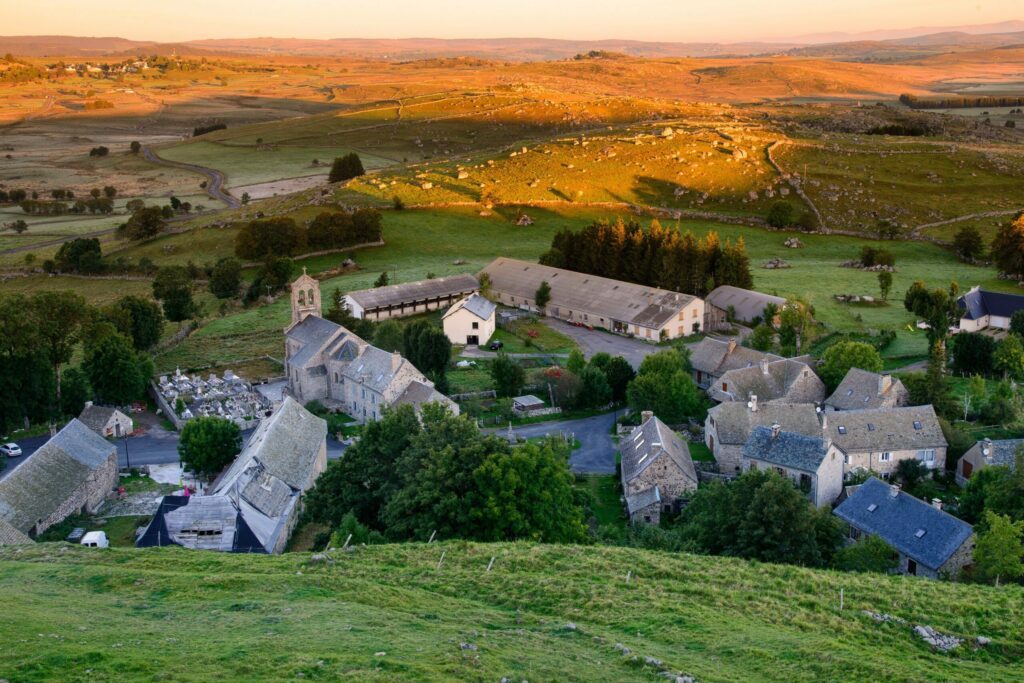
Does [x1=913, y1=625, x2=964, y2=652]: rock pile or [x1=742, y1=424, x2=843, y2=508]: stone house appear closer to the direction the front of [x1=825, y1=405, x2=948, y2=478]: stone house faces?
the rock pile

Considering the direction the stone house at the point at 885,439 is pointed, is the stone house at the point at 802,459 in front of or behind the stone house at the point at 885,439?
in front

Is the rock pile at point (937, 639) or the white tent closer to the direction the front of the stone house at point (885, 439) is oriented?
the rock pile

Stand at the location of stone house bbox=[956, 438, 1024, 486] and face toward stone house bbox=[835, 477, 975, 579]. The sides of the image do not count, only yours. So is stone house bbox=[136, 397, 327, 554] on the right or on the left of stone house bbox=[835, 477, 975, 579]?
right

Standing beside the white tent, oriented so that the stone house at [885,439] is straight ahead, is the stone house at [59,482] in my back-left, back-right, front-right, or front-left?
back-left

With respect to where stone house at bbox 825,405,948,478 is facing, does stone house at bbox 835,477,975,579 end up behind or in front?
in front

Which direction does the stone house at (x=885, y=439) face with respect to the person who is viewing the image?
facing the viewer

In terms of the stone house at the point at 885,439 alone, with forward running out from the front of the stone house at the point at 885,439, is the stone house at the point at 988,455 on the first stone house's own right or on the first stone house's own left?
on the first stone house's own left

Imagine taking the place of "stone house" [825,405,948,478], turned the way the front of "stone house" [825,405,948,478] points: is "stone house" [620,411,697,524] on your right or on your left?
on your right

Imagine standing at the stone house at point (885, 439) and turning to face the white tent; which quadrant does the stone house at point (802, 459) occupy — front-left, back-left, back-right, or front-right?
front-left

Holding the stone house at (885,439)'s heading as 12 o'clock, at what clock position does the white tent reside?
The white tent is roughly at 2 o'clock from the stone house.

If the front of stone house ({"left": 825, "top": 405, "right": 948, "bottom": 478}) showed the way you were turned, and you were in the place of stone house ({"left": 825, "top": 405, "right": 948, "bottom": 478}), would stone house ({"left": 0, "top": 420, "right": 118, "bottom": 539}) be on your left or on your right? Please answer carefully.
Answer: on your right

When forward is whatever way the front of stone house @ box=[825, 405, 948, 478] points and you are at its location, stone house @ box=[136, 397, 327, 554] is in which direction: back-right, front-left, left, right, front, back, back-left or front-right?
front-right

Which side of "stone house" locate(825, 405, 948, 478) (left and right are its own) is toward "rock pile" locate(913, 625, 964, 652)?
front
